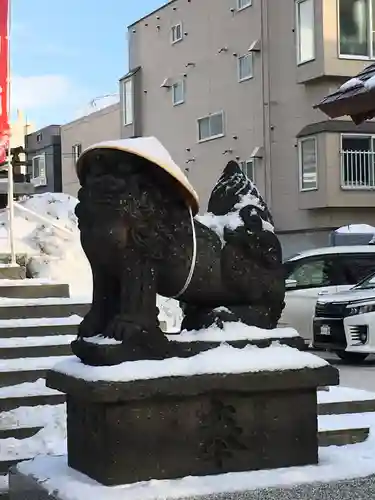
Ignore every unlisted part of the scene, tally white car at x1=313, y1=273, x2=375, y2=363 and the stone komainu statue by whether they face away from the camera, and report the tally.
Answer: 0

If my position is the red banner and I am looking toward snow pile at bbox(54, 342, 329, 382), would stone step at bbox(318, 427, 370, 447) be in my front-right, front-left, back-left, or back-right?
front-left

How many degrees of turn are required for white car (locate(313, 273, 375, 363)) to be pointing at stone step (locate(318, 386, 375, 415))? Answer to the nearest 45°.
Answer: approximately 45° to its left

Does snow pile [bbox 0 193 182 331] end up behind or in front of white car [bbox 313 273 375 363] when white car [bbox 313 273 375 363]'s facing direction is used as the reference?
in front

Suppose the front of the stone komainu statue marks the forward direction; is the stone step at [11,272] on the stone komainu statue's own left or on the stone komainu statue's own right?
on the stone komainu statue's own right

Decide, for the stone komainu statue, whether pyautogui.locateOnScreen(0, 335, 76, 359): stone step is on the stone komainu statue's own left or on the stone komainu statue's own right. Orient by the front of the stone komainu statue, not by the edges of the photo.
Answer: on the stone komainu statue's own right

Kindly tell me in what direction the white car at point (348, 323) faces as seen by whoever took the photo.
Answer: facing the viewer and to the left of the viewer

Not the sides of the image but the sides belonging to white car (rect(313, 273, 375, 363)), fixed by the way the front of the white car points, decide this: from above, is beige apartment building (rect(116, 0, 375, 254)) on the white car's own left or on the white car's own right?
on the white car's own right

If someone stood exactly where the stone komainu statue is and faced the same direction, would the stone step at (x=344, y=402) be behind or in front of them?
behind

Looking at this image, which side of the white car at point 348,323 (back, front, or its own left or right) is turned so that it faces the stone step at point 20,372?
front

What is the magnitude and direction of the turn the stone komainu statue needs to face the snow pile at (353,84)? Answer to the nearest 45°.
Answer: approximately 180°
